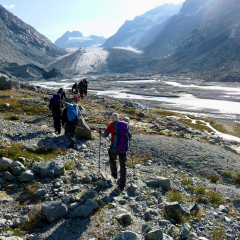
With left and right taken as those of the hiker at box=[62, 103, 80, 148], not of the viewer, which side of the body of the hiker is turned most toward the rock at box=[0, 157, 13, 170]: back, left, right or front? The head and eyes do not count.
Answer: left

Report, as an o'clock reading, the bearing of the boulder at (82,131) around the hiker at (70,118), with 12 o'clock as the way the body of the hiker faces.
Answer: The boulder is roughly at 2 o'clock from the hiker.

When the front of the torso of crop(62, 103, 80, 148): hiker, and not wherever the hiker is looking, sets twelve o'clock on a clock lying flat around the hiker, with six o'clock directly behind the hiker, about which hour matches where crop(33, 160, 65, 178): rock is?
The rock is roughly at 8 o'clock from the hiker.

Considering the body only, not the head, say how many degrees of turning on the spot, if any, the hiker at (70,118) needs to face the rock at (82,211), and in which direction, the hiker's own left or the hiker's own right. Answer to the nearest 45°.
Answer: approximately 135° to the hiker's own left

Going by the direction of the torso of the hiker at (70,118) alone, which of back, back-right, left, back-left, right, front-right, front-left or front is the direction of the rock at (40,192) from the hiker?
back-left

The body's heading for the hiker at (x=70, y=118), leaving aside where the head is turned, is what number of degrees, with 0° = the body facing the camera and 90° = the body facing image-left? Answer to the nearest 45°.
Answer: approximately 135°
